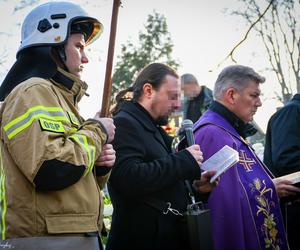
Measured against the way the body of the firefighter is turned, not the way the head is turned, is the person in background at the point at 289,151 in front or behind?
in front

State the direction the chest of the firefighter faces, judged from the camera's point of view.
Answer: to the viewer's right

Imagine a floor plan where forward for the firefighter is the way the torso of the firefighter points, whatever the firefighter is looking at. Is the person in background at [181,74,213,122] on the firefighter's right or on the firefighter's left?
on the firefighter's left

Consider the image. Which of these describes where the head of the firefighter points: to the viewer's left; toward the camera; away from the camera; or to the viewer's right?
to the viewer's right

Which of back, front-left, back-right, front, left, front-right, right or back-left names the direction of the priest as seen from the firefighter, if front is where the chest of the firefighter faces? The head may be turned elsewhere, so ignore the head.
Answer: front-left
